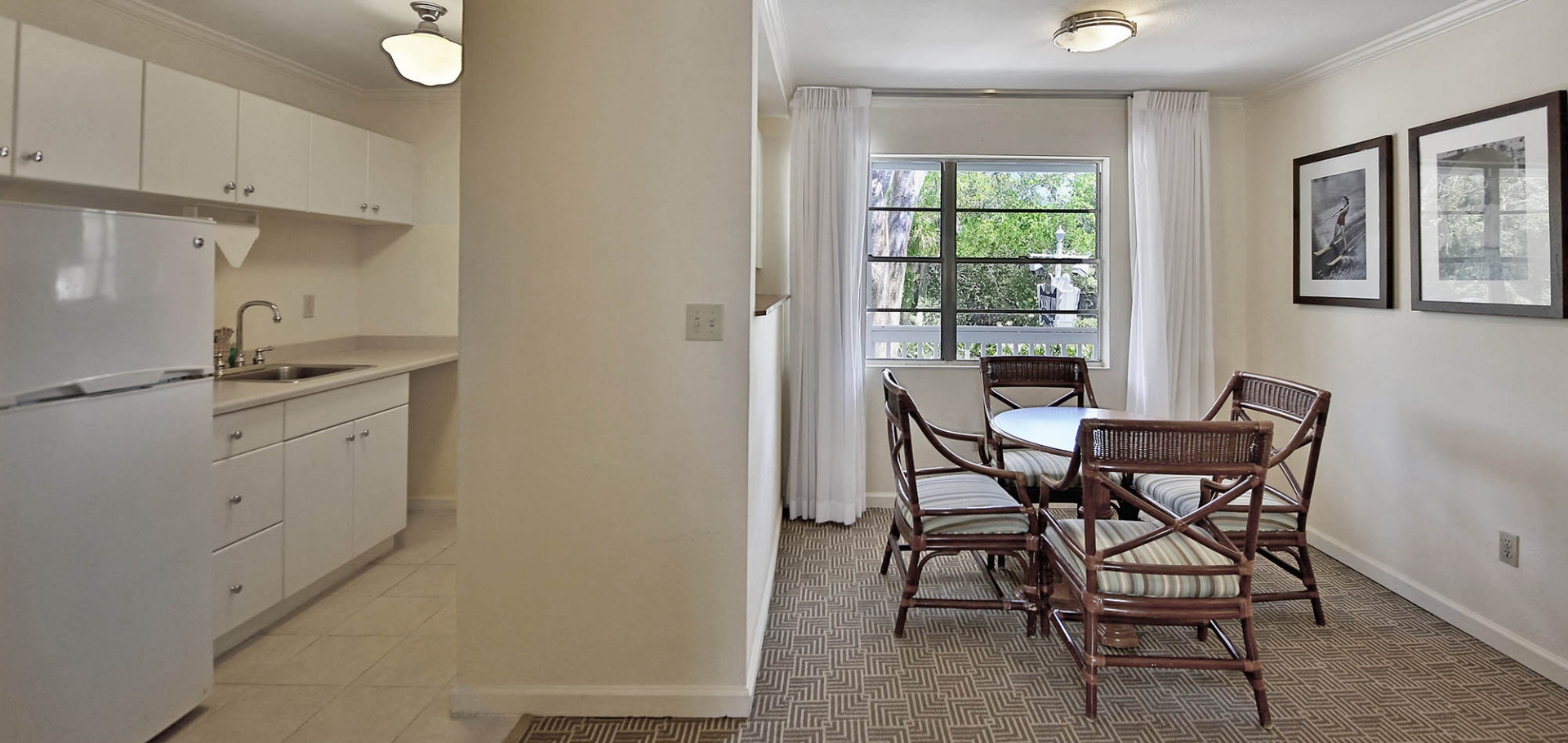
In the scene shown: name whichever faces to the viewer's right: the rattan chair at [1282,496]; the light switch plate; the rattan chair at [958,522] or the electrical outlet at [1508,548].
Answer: the rattan chair at [958,522]

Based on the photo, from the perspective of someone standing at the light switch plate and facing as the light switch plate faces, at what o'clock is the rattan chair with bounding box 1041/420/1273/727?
The rattan chair is roughly at 9 o'clock from the light switch plate.

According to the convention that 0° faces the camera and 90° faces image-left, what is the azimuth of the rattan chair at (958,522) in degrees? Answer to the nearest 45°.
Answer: approximately 270°

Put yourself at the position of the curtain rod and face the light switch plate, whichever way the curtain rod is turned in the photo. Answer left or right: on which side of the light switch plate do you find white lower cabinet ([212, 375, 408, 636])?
right

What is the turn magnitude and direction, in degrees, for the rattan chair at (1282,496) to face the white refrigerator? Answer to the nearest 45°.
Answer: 0° — it already faces it

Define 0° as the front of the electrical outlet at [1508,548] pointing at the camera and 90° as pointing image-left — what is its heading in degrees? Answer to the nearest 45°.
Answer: approximately 45°

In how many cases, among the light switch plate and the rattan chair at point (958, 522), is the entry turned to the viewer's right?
1

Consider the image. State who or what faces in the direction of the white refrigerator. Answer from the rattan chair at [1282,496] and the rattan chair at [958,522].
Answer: the rattan chair at [1282,496]

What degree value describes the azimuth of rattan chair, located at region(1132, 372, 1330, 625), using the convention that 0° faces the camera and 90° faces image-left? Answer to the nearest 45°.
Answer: approximately 45°

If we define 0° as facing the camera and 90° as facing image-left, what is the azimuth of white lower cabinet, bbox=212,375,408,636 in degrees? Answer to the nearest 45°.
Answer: approximately 315°

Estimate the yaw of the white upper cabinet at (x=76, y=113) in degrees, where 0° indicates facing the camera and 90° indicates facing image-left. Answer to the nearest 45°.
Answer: approximately 315°
